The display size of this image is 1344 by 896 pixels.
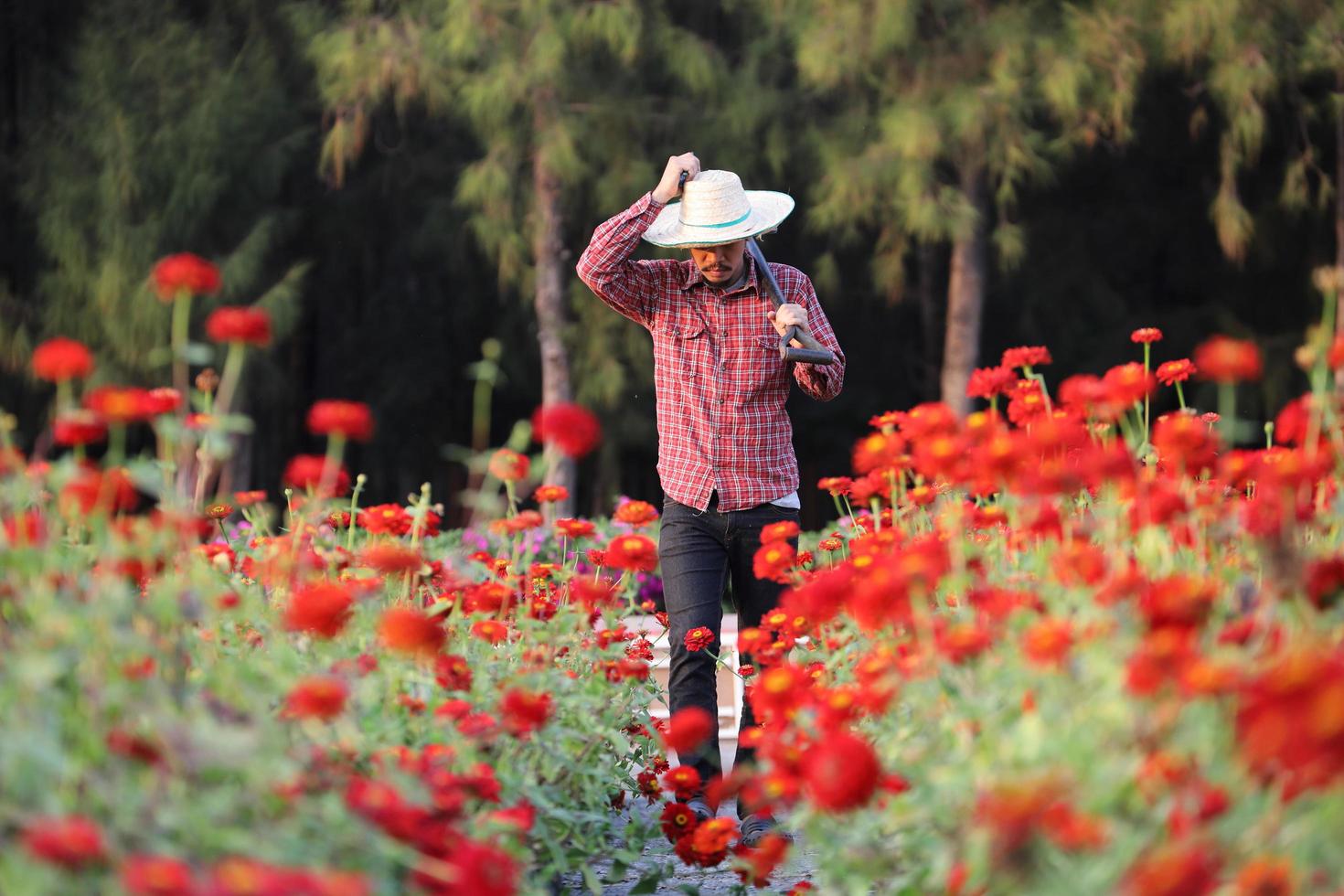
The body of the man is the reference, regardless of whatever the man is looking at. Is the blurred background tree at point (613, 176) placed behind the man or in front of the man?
behind

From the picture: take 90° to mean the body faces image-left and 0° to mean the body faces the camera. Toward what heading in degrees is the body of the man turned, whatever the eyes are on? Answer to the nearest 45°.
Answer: approximately 0°

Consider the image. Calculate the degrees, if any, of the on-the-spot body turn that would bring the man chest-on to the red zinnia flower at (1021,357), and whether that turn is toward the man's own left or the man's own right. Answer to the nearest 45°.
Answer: approximately 45° to the man's own left

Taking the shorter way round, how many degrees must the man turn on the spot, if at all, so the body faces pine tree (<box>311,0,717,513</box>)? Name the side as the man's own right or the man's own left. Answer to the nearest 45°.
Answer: approximately 180°

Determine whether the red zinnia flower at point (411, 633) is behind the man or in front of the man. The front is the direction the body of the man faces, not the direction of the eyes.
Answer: in front

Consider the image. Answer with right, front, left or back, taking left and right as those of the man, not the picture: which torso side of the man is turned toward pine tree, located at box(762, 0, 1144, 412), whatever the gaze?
back

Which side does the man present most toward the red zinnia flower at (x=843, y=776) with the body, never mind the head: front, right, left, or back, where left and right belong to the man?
front

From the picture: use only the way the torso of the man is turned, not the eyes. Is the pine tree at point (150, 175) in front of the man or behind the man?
behind
